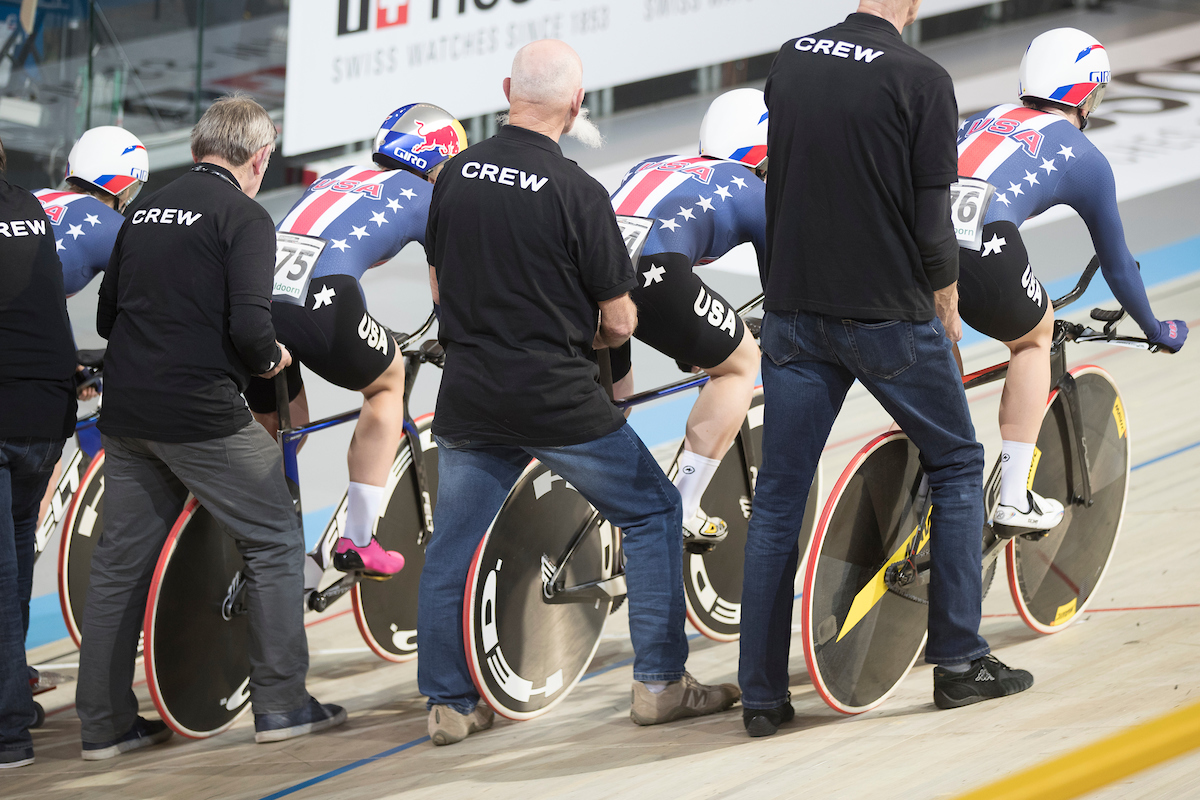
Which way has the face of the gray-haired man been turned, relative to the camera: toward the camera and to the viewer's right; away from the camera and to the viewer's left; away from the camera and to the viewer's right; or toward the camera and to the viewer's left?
away from the camera and to the viewer's right

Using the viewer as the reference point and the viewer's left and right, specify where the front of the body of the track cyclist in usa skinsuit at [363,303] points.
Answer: facing away from the viewer and to the right of the viewer

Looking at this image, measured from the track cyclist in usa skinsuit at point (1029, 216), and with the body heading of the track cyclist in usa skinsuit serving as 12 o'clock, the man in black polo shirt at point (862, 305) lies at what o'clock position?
The man in black polo shirt is roughly at 5 o'clock from the track cyclist in usa skinsuit.

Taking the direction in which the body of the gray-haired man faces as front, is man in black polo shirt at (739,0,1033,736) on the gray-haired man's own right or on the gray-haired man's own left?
on the gray-haired man's own right

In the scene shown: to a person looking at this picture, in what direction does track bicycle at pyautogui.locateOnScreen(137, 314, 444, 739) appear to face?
facing away from the viewer and to the right of the viewer

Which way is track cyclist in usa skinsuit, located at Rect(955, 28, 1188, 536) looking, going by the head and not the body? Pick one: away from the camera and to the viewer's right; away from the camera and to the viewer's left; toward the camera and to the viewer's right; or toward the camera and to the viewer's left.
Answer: away from the camera and to the viewer's right

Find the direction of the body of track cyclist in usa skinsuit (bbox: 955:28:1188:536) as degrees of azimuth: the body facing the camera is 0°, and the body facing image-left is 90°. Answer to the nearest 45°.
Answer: approximately 225°

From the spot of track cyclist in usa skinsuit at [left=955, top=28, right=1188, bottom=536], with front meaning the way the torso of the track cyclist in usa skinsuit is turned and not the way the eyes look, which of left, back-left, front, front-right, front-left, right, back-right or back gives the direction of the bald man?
back

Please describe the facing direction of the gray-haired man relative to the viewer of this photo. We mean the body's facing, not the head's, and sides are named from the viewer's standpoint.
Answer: facing away from the viewer and to the right of the viewer

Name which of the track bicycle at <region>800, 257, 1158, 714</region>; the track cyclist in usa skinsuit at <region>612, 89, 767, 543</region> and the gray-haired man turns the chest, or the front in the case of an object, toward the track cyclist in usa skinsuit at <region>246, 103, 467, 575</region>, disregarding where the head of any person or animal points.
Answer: the gray-haired man

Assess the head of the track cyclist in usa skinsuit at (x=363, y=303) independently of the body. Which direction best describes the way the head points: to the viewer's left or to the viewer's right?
to the viewer's right

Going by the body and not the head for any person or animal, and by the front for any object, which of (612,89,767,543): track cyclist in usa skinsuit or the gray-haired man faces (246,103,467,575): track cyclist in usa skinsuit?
the gray-haired man

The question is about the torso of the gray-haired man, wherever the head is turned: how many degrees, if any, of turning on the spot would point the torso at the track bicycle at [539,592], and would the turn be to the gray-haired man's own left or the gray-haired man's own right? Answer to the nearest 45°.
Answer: approximately 45° to the gray-haired man's own right

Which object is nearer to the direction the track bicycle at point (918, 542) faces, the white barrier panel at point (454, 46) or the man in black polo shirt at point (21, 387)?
the white barrier panel

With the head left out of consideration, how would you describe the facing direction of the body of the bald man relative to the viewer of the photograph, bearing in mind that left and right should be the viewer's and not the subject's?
facing away from the viewer and to the right of the viewer
